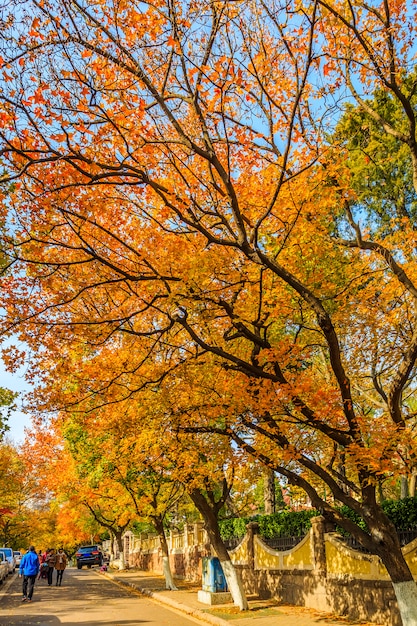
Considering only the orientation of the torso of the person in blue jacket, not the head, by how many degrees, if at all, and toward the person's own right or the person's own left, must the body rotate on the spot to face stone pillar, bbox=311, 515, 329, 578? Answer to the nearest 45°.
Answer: approximately 135° to the person's own right

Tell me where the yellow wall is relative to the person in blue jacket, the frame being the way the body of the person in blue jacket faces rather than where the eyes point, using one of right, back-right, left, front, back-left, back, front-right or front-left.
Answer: back-right

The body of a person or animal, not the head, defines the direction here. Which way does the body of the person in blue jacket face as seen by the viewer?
away from the camera

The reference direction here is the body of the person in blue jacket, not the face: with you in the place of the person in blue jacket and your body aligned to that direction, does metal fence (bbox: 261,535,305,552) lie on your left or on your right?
on your right

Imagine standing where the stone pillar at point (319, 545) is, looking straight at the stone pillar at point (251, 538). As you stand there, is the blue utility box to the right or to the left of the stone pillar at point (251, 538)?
left
